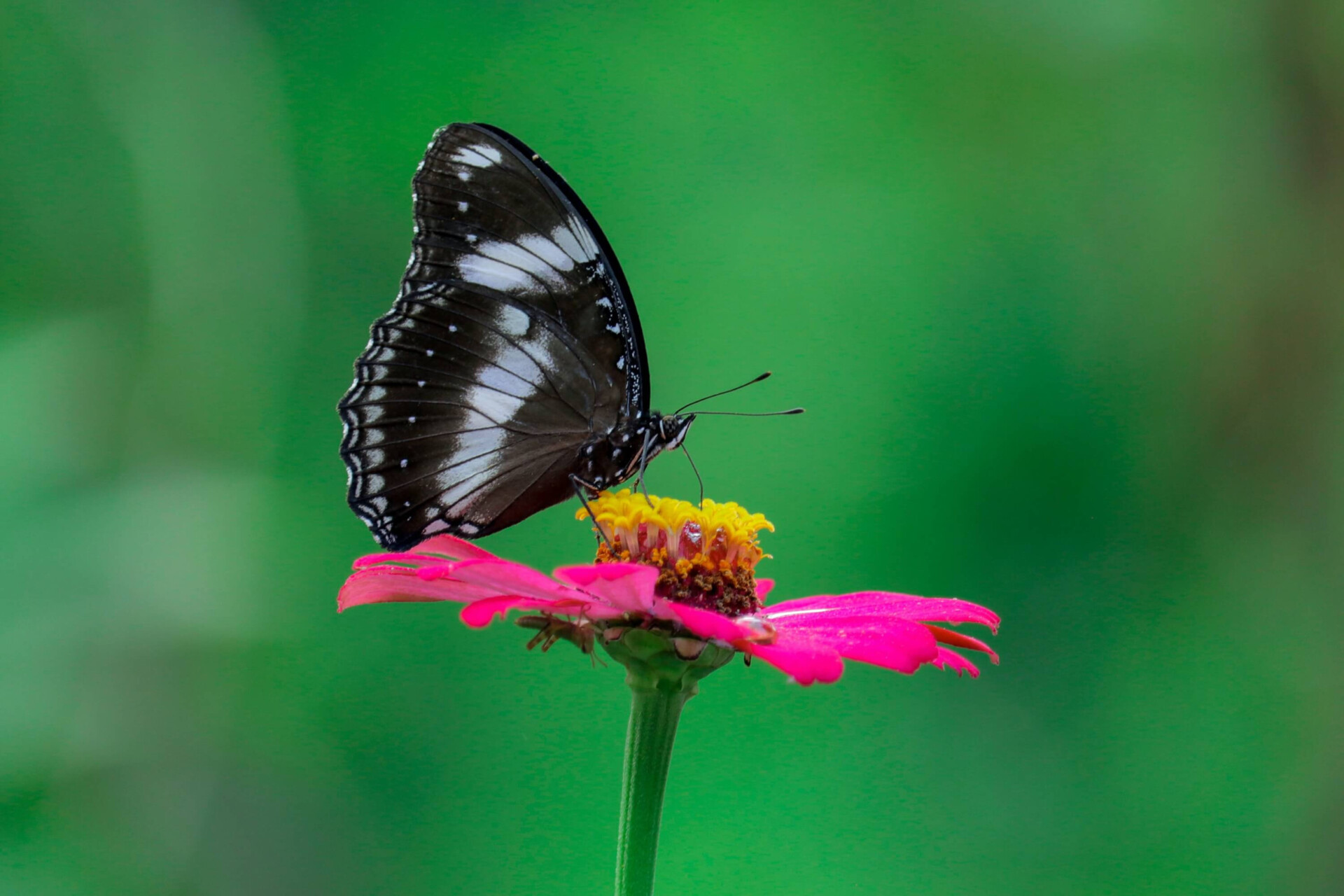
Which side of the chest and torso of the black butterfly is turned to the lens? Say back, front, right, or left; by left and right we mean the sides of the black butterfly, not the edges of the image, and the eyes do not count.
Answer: right
